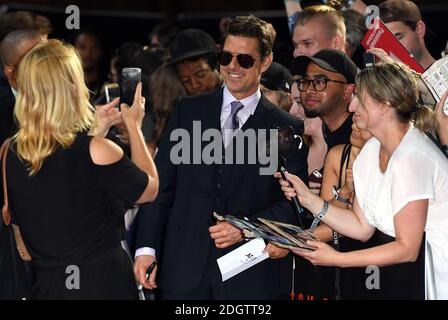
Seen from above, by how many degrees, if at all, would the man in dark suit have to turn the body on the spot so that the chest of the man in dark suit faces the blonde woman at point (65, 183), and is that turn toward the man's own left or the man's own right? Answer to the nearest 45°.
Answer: approximately 45° to the man's own right

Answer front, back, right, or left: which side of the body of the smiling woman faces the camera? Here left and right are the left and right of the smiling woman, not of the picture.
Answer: left

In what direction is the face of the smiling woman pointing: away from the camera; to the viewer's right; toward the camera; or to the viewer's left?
to the viewer's left

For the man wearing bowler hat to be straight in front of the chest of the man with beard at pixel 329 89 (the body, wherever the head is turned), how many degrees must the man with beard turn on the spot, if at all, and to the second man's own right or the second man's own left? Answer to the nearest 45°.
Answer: approximately 90° to the second man's own right

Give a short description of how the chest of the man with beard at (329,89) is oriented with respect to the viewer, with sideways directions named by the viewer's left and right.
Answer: facing the viewer and to the left of the viewer

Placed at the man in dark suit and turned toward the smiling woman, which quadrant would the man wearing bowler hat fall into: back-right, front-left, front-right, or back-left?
back-left

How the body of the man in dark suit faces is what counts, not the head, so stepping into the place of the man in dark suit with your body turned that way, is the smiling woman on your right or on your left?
on your left

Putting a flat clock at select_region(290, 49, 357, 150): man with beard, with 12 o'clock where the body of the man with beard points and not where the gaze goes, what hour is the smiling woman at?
The smiling woman is roughly at 10 o'clock from the man with beard.

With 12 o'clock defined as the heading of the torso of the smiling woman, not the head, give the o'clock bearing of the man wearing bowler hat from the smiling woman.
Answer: The man wearing bowler hat is roughly at 2 o'clock from the smiling woman.

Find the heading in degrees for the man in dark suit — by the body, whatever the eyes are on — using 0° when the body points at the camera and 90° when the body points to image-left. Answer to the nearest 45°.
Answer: approximately 0°

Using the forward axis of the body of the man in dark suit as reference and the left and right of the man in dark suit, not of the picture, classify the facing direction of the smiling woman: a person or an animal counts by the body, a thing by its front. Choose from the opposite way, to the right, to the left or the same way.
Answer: to the right

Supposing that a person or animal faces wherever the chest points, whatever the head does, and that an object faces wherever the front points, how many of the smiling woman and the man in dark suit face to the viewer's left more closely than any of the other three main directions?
1
